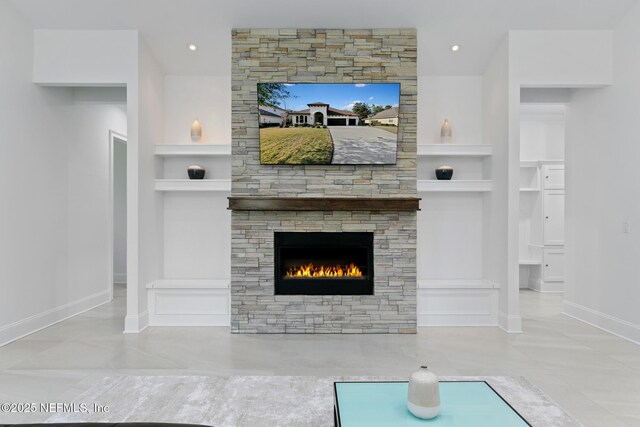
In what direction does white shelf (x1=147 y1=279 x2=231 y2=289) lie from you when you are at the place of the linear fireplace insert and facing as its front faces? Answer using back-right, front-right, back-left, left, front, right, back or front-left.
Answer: right

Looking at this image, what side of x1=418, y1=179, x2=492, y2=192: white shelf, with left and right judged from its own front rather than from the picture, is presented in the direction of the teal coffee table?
front

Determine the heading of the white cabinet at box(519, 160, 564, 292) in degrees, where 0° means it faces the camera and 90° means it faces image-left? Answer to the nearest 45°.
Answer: approximately 0°

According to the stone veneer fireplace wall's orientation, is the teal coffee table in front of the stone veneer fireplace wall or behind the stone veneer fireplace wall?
in front

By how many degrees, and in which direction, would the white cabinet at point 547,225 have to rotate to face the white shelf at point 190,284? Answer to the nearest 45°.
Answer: approximately 45° to its right

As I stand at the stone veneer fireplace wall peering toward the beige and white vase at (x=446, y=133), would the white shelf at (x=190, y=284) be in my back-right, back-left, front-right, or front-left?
back-left

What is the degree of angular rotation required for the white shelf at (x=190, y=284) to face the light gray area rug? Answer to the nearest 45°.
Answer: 0° — it already faces it

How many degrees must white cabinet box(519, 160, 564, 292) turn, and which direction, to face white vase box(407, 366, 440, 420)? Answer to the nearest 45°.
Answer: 0° — it already faces it

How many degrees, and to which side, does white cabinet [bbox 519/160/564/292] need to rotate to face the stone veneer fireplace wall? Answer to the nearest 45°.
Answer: approximately 45° to its right
